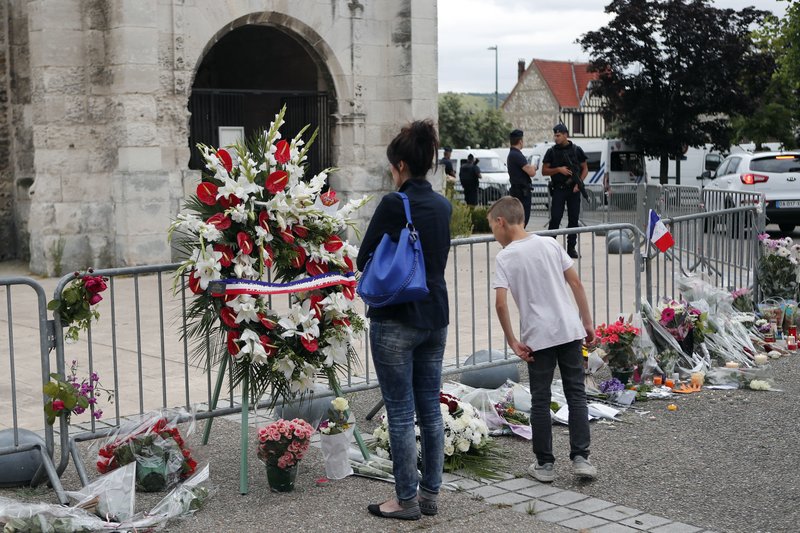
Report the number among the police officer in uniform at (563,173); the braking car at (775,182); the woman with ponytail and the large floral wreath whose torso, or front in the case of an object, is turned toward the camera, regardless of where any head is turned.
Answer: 2

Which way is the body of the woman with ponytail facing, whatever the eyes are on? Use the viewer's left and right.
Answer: facing away from the viewer and to the left of the viewer

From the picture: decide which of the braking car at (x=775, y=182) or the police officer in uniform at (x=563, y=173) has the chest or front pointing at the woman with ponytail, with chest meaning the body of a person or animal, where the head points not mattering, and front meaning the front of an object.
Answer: the police officer in uniform

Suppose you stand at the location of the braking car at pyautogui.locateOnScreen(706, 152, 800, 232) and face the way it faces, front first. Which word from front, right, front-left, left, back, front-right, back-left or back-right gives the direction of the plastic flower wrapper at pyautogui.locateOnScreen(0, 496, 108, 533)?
back-left

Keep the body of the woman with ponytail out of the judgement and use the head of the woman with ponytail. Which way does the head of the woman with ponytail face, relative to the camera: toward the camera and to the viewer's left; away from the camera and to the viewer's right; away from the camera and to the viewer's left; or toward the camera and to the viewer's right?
away from the camera and to the viewer's left

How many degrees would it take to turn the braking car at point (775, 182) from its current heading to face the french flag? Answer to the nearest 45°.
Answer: approximately 135° to its left

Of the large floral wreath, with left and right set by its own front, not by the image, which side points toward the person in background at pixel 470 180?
back
